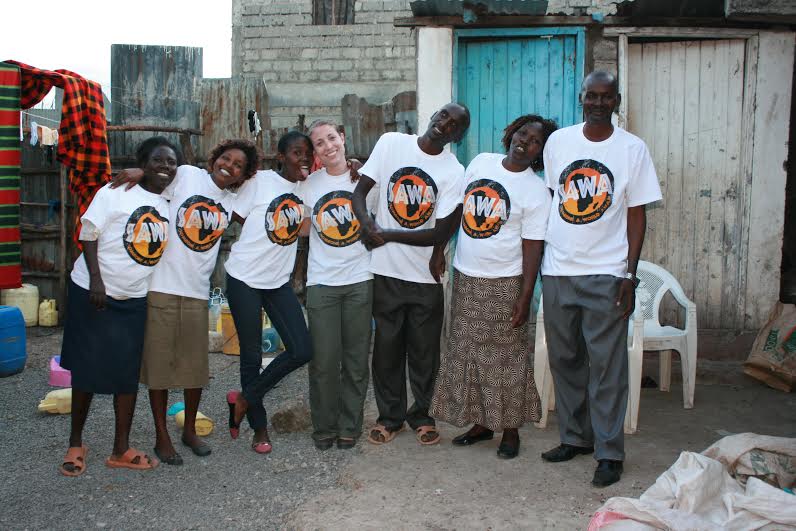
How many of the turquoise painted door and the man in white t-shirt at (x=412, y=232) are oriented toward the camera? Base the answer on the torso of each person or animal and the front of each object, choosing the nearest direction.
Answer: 2

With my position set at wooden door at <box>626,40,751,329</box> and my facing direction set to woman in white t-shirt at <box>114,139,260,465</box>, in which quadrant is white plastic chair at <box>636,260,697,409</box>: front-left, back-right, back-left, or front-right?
front-left

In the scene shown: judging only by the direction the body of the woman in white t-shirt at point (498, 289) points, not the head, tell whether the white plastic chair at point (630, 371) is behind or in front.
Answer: behind

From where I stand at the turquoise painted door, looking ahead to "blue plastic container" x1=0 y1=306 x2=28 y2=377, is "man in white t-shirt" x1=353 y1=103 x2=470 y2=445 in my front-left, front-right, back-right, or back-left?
front-left

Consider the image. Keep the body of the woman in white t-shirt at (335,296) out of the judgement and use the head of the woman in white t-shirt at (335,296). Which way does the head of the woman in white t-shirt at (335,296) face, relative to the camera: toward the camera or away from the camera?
toward the camera

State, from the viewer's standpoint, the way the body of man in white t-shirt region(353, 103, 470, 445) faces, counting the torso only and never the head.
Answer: toward the camera

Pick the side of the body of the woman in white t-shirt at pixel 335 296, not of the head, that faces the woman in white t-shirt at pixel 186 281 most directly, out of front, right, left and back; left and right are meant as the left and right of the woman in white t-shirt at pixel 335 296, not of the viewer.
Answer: right

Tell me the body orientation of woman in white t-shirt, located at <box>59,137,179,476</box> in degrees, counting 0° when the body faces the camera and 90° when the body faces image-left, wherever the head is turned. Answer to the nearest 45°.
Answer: approximately 315°

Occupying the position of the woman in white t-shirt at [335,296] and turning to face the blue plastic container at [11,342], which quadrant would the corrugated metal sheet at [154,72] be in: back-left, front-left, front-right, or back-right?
front-right

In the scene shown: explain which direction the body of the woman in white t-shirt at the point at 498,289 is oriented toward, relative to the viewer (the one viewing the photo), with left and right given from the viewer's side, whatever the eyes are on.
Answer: facing the viewer and to the left of the viewer

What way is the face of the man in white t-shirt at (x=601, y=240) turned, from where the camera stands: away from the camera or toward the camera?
toward the camera
